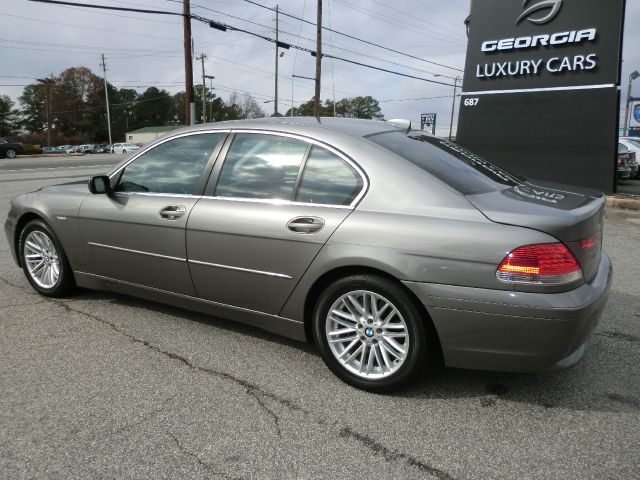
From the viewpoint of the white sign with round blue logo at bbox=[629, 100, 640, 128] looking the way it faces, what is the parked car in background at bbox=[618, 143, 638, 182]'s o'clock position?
The parked car in background is roughly at 12 o'clock from the white sign with round blue logo.

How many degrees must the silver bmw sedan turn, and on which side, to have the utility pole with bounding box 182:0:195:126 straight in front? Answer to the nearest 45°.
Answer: approximately 45° to its right

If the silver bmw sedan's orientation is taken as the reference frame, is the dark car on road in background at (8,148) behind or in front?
in front

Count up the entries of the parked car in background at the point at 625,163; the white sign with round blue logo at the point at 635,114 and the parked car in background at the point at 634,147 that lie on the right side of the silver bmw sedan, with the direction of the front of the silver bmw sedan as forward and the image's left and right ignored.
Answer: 3

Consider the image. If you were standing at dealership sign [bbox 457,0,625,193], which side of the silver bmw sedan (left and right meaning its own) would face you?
right

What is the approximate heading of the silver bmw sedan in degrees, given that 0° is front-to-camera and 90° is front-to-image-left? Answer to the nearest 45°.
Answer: approximately 135°

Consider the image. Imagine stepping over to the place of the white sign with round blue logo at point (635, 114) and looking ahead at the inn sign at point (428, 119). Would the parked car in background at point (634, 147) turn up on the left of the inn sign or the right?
left

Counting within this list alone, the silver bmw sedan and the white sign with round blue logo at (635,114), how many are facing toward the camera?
1

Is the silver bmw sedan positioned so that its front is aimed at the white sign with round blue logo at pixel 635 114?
no

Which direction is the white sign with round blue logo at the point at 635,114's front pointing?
toward the camera

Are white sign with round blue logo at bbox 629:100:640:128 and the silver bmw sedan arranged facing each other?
no

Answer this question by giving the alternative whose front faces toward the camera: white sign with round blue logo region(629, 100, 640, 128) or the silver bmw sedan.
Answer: the white sign with round blue logo

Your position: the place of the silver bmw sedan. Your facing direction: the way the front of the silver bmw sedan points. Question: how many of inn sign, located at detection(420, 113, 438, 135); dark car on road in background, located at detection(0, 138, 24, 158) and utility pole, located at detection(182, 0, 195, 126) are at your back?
0

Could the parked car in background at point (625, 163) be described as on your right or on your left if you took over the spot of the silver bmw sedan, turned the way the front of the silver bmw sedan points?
on your right
